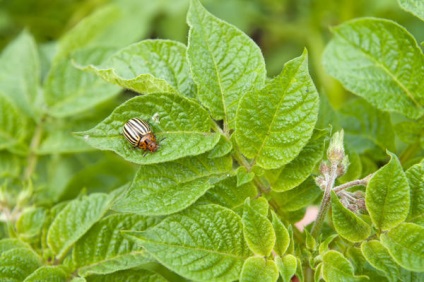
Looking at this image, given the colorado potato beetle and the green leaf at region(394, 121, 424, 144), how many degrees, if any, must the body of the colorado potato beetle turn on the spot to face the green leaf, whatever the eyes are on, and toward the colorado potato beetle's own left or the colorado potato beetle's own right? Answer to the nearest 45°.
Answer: approximately 45° to the colorado potato beetle's own left

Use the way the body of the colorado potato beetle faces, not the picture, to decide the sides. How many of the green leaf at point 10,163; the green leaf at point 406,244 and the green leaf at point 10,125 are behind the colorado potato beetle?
2

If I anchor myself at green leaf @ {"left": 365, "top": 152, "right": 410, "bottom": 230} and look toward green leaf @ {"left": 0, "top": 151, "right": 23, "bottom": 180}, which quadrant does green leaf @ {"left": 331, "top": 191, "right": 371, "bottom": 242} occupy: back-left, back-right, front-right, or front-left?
front-left

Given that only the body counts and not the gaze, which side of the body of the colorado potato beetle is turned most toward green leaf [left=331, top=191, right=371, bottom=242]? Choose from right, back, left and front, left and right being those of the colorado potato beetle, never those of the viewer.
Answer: front

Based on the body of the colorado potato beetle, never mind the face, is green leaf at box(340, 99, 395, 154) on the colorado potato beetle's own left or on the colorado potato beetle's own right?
on the colorado potato beetle's own left

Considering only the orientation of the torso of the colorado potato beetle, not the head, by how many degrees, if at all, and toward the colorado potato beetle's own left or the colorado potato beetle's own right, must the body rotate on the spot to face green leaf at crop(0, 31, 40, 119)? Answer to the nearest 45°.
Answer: approximately 180°

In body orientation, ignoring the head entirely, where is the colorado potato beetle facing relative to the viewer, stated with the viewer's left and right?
facing the viewer and to the right of the viewer

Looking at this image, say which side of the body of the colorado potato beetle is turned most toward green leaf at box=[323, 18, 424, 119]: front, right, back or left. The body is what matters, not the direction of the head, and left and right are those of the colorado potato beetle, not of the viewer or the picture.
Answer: left

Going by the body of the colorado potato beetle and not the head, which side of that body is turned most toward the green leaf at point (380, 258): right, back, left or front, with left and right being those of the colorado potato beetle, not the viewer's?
front

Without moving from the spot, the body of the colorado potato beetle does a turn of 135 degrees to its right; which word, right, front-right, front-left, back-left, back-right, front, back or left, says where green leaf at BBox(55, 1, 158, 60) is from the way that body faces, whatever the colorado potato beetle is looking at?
right

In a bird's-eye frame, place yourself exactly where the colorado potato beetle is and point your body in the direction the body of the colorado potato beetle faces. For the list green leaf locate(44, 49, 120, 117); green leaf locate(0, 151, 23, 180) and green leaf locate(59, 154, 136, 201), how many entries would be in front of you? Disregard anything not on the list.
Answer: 0

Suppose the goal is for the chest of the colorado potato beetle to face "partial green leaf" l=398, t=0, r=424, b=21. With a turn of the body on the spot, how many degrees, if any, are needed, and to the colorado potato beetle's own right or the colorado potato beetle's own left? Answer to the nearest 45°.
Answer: approximately 45° to the colorado potato beetle's own left
